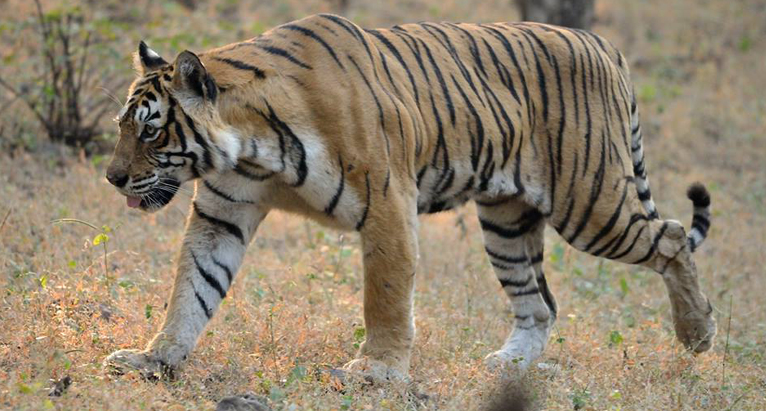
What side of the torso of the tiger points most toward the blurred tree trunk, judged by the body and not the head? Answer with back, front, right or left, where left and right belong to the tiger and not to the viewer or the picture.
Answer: right

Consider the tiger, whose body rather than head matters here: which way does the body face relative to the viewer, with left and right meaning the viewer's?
facing to the left of the viewer
